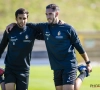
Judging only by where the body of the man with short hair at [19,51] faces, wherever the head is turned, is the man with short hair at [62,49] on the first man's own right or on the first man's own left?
on the first man's own left

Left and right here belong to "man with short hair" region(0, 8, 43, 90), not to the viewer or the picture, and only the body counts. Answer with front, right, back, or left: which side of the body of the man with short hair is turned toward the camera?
front
